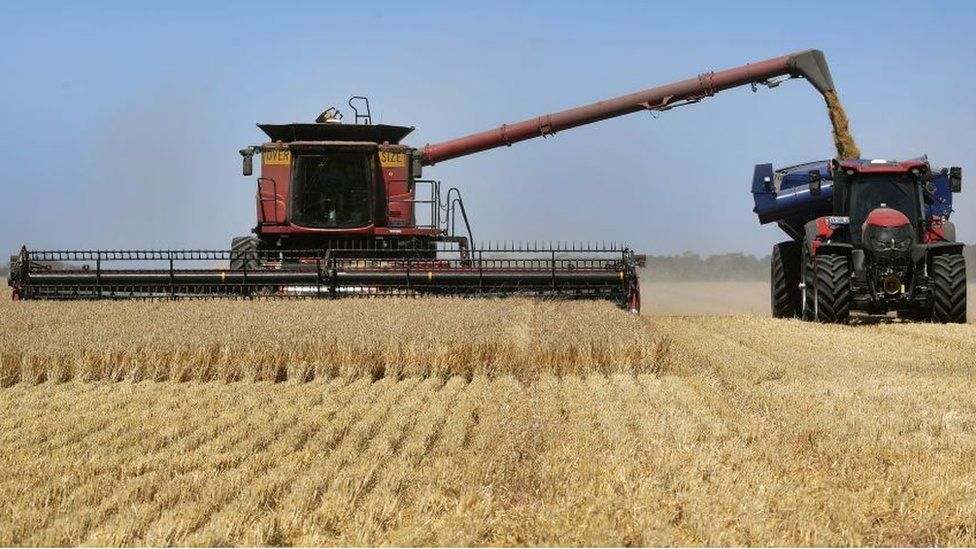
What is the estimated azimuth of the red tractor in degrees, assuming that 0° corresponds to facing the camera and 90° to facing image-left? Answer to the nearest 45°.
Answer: approximately 0°

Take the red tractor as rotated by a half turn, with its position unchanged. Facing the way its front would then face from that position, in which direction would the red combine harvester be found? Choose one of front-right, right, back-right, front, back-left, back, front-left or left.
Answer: left
